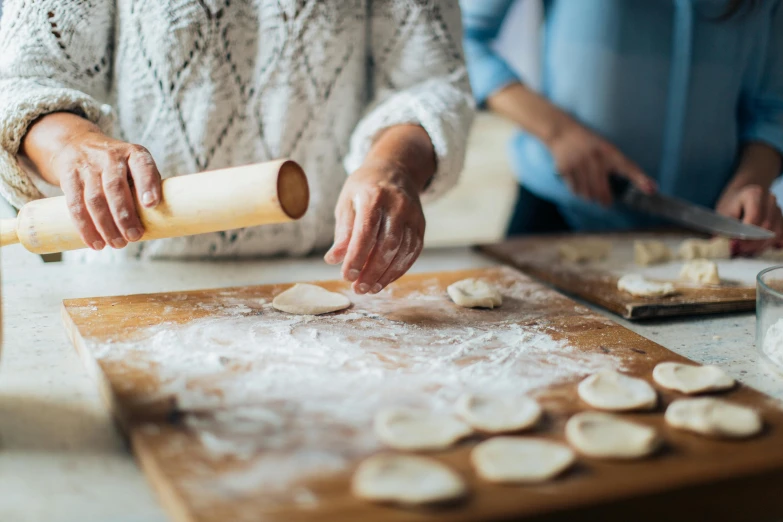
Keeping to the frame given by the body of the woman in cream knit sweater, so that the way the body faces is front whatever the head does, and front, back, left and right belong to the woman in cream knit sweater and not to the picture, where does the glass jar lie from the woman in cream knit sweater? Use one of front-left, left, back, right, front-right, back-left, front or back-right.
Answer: front-left

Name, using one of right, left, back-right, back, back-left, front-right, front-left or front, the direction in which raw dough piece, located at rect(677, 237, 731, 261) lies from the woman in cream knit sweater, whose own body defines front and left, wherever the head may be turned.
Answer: left

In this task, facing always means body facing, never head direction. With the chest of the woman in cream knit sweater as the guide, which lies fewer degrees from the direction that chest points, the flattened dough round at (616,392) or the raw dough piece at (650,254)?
the flattened dough round

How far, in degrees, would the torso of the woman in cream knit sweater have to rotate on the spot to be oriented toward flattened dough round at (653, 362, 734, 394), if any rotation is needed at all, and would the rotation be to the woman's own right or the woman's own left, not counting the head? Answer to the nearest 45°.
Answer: approximately 45° to the woman's own left

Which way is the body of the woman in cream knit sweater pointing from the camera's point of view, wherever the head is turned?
toward the camera

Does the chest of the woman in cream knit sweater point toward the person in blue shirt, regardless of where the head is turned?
no

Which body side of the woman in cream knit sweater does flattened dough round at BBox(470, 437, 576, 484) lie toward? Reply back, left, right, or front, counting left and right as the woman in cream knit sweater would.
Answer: front

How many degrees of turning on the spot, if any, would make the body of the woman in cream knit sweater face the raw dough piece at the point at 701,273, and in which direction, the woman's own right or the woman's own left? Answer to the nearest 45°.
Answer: approximately 90° to the woman's own left

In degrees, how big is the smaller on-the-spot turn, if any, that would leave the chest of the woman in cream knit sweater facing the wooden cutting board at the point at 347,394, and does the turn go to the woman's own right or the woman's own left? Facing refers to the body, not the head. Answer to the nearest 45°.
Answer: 0° — they already face it

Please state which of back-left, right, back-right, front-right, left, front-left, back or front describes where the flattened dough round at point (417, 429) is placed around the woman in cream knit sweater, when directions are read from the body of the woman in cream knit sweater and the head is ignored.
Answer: front

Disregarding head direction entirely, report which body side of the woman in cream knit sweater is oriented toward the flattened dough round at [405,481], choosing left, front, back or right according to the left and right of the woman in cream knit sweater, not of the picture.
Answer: front
